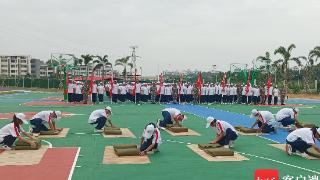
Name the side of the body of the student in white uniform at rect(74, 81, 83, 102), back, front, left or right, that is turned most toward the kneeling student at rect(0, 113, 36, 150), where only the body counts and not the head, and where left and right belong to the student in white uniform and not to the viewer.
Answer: front

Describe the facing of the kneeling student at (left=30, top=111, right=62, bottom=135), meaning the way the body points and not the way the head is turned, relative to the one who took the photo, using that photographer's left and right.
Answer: facing to the right of the viewer

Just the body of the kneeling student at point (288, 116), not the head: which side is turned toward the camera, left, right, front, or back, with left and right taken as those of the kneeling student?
right

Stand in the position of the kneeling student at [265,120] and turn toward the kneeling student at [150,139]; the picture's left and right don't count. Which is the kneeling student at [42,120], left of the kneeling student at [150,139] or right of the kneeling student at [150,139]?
right

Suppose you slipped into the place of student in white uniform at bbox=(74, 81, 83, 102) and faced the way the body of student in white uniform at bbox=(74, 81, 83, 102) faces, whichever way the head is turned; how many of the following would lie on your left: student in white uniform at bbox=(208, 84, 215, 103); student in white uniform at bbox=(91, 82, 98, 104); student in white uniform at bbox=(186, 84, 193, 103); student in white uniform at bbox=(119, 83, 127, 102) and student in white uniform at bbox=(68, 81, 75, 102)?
4

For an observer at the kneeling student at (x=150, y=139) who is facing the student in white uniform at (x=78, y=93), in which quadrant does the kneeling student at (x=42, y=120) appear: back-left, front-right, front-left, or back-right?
front-left

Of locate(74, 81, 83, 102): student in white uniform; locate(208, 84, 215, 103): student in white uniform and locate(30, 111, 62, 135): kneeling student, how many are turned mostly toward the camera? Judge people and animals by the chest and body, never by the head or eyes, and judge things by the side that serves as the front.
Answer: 2

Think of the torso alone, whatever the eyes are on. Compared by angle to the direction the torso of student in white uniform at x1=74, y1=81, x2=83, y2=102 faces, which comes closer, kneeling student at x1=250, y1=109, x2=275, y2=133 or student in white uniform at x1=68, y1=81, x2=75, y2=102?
the kneeling student

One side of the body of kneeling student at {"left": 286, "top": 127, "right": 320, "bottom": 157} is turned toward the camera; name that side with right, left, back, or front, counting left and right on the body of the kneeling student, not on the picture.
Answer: right

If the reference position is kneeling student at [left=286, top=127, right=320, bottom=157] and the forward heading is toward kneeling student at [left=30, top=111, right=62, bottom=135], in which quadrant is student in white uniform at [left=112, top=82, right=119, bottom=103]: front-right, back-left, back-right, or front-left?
front-right
